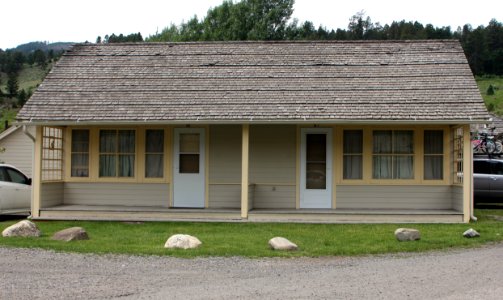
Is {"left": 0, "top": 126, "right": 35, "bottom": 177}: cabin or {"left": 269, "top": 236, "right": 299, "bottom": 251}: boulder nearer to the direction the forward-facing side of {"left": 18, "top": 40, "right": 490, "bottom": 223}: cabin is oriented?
the boulder

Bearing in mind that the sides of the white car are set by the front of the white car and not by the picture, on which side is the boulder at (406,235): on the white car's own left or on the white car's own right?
on the white car's own right

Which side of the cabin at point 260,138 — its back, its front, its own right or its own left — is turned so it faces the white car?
right

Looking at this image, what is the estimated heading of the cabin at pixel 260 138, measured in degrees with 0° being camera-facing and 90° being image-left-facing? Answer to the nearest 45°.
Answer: approximately 0°
